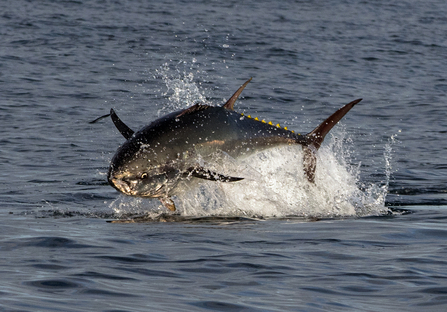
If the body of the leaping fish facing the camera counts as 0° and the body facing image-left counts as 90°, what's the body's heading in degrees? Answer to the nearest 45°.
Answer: approximately 45°
